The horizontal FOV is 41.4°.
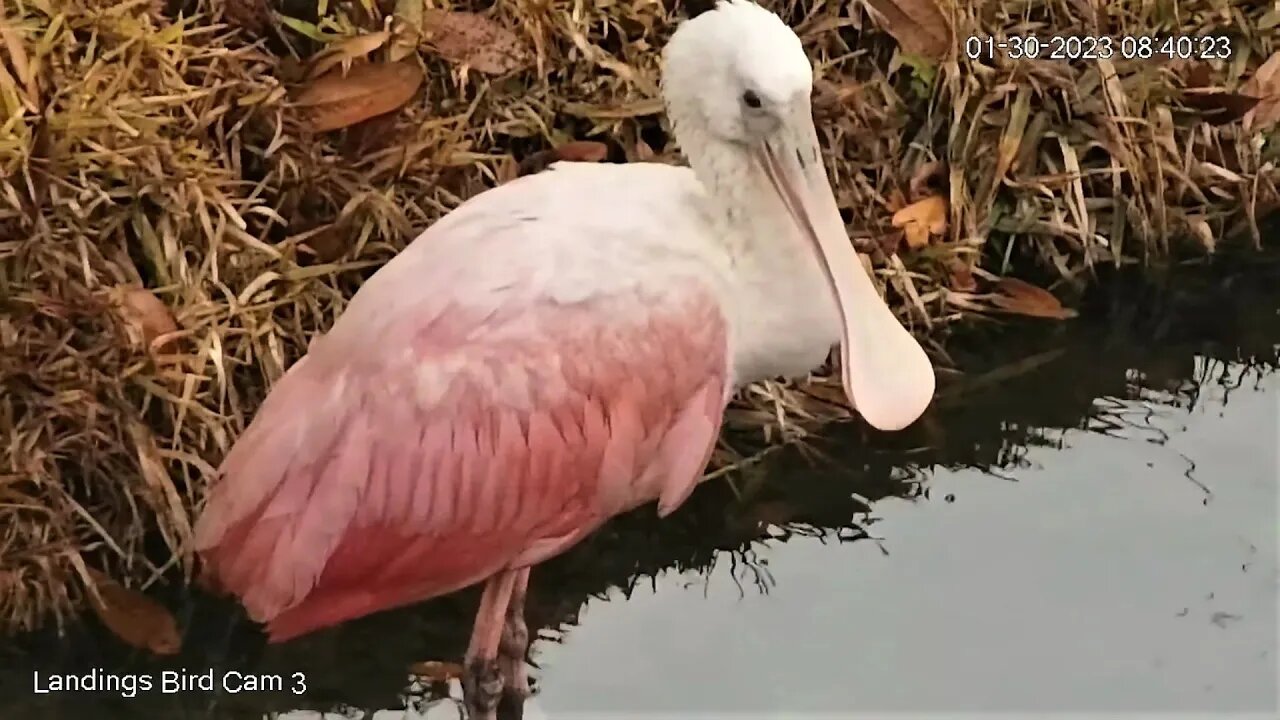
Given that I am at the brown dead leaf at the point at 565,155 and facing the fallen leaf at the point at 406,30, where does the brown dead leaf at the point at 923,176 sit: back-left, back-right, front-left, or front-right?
back-right

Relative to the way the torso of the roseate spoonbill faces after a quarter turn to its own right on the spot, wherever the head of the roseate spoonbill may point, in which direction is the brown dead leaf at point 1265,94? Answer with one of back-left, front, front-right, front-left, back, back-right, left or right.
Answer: back-left

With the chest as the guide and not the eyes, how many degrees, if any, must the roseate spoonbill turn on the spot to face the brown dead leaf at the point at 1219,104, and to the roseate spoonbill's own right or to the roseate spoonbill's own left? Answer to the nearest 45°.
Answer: approximately 45° to the roseate spoonbill's own left

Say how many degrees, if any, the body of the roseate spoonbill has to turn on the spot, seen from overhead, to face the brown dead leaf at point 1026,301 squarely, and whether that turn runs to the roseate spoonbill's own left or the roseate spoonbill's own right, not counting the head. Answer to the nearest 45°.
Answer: approximately 45° to the roseate spoonbill's own left

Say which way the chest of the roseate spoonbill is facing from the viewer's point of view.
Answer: to the viewer's right
